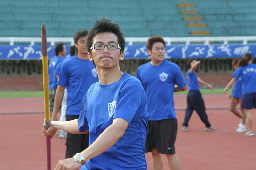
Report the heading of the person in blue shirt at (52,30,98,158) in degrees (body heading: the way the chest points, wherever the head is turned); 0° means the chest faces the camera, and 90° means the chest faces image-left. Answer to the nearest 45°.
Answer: approximately 315°

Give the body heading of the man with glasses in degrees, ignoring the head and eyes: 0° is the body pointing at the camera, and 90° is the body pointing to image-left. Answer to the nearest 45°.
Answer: approximately 45°

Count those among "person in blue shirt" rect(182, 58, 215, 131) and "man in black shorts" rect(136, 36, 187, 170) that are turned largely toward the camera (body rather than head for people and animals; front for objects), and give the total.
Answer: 1

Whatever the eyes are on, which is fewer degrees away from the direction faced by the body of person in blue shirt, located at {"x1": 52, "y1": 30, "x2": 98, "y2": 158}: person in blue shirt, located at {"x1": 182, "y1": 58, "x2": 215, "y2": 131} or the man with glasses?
the man with glasses
